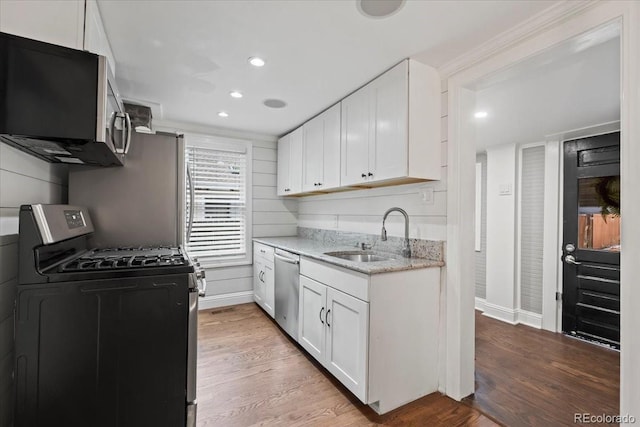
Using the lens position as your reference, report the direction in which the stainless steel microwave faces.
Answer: facing to the right of the viewer

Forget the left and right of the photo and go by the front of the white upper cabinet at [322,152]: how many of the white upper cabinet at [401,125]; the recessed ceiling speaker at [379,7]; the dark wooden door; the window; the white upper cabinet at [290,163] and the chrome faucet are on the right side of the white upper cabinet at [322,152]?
2

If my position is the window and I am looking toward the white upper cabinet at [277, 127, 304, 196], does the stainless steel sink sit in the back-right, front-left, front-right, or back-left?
front-right

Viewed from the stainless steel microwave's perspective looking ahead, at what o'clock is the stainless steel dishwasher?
The stainless steel dishwasher is roughly at 11 o'clock from the stainless steel microwave.

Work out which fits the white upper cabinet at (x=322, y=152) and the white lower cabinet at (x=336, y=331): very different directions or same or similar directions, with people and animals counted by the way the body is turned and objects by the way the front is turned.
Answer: same or similar directions

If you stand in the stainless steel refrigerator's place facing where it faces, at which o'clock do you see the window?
The window is roughly at 10 o'clock from the stainless steel refrigerator.

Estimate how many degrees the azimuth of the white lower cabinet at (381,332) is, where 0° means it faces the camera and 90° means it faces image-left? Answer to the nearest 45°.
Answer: approximately 45°

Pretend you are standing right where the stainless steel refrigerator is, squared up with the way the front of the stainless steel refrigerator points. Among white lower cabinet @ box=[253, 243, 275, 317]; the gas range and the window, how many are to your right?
1

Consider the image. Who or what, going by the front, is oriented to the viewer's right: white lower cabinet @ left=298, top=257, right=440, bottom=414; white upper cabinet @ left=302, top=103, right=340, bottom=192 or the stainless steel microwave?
the stainless steel microwave

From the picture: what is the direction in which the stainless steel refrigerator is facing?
to the viewer's right

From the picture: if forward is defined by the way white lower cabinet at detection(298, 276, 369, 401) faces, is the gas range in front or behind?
in front
